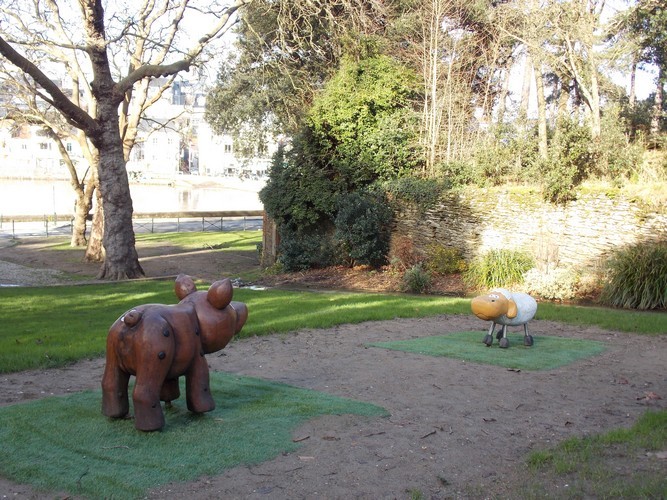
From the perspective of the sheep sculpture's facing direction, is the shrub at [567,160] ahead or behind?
behind

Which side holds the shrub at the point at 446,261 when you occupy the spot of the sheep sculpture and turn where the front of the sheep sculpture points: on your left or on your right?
on your right

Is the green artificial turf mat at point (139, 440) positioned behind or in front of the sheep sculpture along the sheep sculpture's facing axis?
in front

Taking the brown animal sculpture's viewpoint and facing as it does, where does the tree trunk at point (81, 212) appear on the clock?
The tree trunk is roughly at 10 o'clock from the brown animal sculpture.

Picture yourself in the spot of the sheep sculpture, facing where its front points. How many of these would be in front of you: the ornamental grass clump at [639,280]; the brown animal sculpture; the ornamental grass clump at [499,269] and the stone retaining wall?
1

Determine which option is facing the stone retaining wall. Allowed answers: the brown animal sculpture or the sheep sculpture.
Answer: the brown animal sculpture

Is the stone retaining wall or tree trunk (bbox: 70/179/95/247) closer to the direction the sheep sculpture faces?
the tree trunk

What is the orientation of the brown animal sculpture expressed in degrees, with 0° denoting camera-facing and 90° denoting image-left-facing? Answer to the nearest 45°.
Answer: approximately 225°

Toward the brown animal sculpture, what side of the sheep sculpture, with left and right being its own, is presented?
front

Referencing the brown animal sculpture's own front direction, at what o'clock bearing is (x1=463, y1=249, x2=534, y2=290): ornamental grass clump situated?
The ornamental grass clump is roughly at 12 o'clock from the brown animal sculpture.

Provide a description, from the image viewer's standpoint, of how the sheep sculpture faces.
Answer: facing the viewer and to the left of the viewer

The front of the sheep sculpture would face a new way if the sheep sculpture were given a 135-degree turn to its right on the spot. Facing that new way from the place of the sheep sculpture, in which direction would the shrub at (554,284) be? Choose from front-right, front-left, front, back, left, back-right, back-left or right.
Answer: front

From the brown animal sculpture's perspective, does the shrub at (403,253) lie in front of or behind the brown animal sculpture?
in front

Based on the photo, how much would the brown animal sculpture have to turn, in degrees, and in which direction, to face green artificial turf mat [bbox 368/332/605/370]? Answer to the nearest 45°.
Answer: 0° — it already faces it
